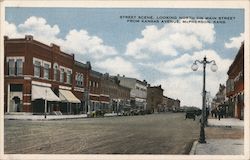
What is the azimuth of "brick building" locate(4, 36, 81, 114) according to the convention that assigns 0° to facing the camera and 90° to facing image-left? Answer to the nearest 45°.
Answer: approximately 315°
